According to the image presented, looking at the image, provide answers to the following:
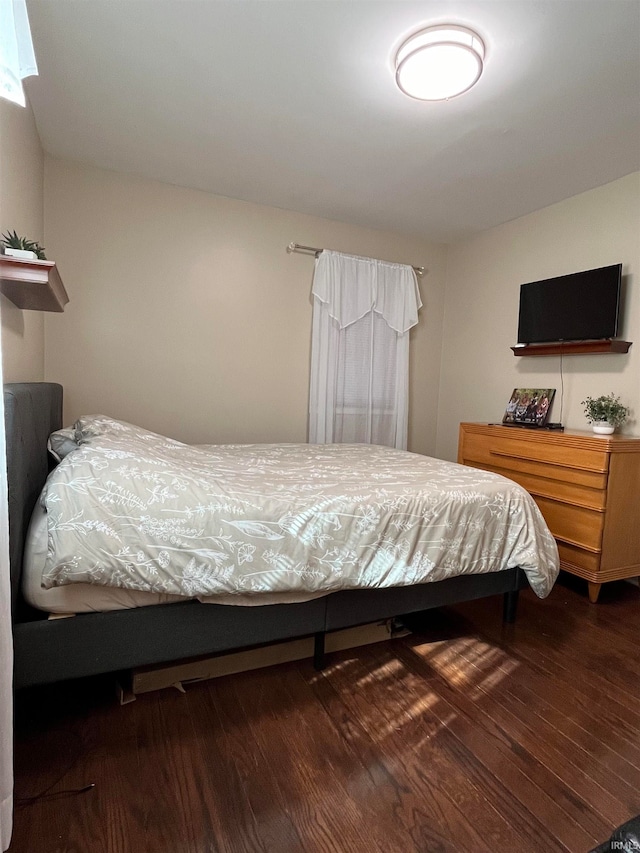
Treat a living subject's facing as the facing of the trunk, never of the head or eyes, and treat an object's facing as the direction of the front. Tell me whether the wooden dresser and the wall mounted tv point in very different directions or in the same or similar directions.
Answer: same or similar directions

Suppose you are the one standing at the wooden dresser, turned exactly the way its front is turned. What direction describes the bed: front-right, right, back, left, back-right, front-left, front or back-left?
front

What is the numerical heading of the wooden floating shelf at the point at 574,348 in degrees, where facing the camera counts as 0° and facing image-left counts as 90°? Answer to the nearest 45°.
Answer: approximately 45°

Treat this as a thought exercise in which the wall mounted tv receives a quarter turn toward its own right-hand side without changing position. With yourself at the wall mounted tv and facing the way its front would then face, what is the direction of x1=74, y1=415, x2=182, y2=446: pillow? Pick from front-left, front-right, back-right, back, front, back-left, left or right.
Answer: left

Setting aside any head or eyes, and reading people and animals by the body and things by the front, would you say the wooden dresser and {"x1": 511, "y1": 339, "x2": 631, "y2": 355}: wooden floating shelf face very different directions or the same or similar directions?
same or similar directions

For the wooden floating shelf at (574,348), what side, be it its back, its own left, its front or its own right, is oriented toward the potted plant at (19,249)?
front

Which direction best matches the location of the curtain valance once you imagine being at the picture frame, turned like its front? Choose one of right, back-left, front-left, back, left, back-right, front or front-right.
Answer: front-right

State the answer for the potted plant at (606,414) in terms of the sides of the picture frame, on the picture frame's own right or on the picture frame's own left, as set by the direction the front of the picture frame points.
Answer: on the picture frame's own left

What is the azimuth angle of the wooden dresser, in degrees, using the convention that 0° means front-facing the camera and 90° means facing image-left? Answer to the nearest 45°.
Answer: approximately 45°

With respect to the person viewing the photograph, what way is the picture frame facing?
facing the viewer and to the left of the viewer

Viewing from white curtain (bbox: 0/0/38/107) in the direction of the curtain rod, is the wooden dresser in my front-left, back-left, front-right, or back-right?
front-right

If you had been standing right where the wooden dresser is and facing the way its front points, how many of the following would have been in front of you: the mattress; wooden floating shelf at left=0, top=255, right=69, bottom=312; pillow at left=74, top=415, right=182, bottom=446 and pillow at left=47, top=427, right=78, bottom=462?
4

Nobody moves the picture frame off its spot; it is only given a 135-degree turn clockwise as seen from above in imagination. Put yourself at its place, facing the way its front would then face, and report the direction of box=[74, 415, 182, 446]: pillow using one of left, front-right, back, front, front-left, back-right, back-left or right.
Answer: back-left
